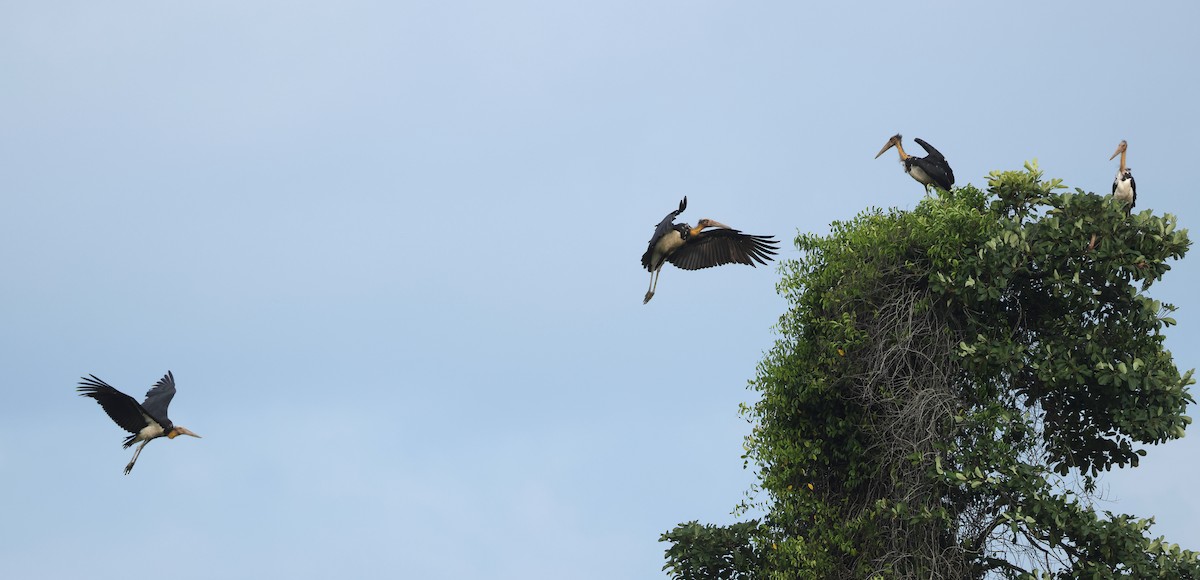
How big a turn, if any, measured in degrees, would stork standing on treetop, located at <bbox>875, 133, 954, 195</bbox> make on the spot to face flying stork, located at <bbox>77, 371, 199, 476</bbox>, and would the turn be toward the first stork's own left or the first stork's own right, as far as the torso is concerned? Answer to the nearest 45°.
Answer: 0° — it already faces it

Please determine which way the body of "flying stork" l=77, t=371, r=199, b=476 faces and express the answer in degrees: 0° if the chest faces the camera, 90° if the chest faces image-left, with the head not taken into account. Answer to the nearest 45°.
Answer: approximately 270°

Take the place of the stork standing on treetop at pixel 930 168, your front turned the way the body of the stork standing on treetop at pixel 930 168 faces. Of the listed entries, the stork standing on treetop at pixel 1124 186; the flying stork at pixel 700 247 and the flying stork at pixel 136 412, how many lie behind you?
1

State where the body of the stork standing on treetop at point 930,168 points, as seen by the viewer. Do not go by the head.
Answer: to the viewer's left

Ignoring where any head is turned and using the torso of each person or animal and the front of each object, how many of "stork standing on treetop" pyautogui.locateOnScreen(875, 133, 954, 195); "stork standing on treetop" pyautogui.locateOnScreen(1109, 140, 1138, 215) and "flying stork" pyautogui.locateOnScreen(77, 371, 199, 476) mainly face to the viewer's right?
1

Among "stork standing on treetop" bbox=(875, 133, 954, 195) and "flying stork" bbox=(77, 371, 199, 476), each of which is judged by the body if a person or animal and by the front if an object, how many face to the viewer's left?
1

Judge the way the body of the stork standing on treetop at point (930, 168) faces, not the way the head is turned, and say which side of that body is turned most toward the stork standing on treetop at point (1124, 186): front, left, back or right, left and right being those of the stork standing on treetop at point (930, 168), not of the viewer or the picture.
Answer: back

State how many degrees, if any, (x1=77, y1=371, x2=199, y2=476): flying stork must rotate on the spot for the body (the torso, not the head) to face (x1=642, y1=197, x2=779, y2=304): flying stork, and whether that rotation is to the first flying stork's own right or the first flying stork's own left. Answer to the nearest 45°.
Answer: approximately 45° to the first flying stork's own right

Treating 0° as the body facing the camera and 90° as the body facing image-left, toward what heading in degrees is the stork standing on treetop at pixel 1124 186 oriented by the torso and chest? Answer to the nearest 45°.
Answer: approximately 45°

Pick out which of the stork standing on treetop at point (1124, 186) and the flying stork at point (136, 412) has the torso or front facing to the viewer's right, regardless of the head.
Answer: the flying stork

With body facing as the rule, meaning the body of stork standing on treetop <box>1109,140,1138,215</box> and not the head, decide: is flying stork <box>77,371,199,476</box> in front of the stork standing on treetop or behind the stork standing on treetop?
in front

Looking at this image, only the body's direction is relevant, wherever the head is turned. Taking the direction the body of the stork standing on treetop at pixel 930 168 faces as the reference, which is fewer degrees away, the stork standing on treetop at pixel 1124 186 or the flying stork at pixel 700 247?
the flying stork
